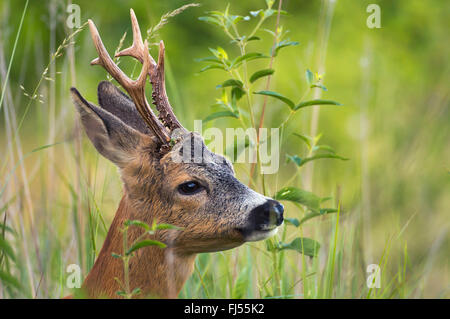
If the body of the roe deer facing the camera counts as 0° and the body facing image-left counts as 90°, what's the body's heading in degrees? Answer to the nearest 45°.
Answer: approximately 270°
